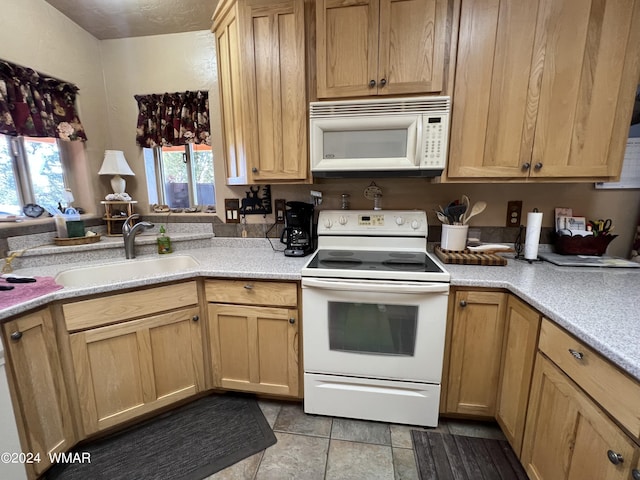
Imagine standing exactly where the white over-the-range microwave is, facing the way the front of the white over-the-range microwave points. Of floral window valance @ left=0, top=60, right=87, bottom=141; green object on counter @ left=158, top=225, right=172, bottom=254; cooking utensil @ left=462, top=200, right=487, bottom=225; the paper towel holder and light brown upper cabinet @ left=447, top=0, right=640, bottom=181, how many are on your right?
2

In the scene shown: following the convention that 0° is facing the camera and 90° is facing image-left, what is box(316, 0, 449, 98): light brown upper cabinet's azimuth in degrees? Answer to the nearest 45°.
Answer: approximately 0°

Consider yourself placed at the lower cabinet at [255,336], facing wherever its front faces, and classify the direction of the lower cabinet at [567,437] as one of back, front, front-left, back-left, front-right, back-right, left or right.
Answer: front-left

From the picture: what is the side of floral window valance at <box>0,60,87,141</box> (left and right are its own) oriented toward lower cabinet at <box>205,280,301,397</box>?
front

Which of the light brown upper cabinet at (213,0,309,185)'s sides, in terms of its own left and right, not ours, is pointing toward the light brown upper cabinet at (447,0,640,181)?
left

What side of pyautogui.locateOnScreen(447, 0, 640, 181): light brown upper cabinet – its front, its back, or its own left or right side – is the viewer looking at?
front

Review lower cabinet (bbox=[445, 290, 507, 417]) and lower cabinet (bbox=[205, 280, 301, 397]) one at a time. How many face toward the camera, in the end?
2

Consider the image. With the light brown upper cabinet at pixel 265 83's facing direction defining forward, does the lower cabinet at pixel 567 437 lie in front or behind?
in front

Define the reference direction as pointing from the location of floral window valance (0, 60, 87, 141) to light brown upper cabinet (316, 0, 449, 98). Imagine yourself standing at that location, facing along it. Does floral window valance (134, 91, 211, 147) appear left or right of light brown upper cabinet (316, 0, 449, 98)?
left

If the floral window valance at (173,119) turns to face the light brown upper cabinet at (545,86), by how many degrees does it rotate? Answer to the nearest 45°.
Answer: approximately 45° to its left

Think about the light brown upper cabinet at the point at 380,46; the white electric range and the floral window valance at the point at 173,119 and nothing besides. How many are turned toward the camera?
3

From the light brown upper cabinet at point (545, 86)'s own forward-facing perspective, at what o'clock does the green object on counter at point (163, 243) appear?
The green object on counter is roughly at 2 o'clock from the light brown upper cabinet.

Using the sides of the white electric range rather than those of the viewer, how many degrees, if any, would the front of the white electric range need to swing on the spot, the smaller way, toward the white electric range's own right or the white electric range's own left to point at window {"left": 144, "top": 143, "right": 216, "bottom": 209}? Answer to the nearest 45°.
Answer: approximately 135° to the white electric range's own right

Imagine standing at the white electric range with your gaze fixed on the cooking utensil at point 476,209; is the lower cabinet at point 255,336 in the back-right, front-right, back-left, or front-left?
back-left

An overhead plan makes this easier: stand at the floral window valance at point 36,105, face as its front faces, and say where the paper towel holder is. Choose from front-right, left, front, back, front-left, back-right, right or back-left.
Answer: front

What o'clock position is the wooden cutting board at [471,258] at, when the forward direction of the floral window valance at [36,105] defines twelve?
The wooden cutting board is roughly at 12 o'clock from the floral window valance.
